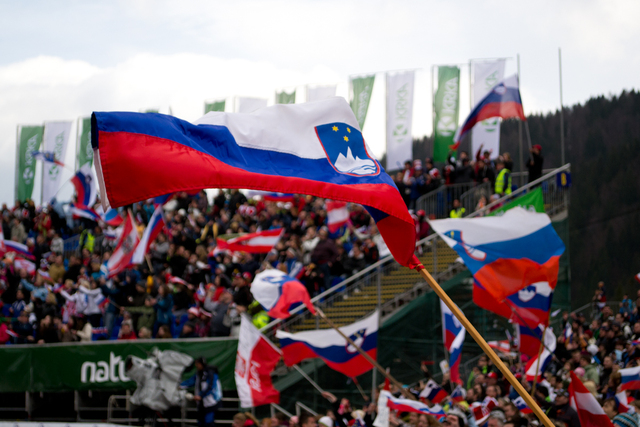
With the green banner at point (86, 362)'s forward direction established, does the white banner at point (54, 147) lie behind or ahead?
behind

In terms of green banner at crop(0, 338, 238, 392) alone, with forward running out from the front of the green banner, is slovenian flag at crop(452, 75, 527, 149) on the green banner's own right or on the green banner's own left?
on the green banner's own left

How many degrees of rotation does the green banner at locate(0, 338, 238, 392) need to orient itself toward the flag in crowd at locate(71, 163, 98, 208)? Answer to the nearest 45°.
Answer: approximately 180°

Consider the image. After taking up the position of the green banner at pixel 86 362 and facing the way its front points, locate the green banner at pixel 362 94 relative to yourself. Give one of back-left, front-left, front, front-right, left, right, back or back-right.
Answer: back-left

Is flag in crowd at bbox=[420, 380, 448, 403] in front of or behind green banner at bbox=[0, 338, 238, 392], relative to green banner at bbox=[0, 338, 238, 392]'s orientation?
in front

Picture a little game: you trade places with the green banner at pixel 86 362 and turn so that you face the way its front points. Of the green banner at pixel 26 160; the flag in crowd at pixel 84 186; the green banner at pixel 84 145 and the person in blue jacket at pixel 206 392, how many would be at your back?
3

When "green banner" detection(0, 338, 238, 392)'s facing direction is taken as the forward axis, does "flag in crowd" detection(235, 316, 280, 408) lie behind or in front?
in front

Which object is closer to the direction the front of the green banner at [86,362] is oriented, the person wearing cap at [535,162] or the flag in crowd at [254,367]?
the flag in crowd

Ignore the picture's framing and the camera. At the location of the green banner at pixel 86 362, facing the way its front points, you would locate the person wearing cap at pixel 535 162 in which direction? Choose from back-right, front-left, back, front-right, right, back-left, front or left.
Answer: left

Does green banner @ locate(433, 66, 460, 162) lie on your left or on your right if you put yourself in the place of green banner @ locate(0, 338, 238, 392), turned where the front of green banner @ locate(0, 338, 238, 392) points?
on your left

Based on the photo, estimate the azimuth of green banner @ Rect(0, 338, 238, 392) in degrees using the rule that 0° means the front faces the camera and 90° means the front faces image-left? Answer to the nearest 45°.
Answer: approximately 0°

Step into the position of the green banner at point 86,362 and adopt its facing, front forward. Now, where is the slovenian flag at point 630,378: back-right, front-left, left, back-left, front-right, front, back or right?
front-left
